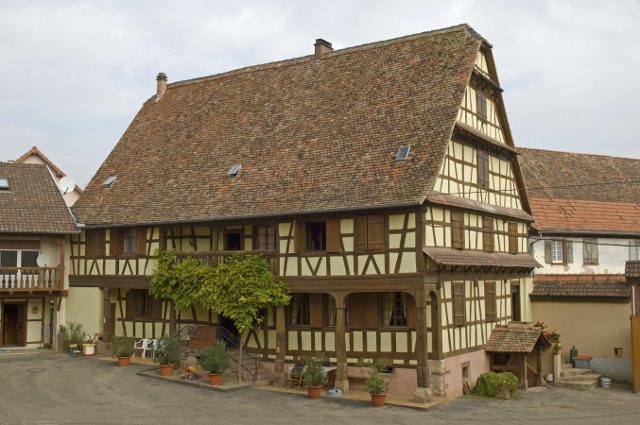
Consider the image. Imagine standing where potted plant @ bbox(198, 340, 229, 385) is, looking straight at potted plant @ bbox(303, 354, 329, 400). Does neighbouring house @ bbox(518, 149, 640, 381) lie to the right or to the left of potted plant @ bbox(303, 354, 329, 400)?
left

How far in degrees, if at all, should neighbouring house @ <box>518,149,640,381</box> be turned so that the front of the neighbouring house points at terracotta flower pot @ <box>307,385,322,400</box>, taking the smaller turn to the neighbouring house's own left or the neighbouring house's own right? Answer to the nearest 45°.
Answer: approximately 45° to the neighbouring house's own right

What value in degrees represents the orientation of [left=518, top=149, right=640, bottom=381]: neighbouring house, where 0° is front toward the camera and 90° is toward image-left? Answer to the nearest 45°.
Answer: approximately 0°

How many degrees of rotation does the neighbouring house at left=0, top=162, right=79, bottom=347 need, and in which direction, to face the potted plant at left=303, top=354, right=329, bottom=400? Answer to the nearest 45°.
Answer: approximately 45° to its left

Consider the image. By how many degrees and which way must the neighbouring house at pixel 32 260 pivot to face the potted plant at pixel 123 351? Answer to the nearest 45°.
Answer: approximately 45° to its left

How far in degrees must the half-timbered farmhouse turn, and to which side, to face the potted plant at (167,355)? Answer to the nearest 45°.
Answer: approximately 45° to its right

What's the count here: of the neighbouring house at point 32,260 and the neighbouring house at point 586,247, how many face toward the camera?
2
